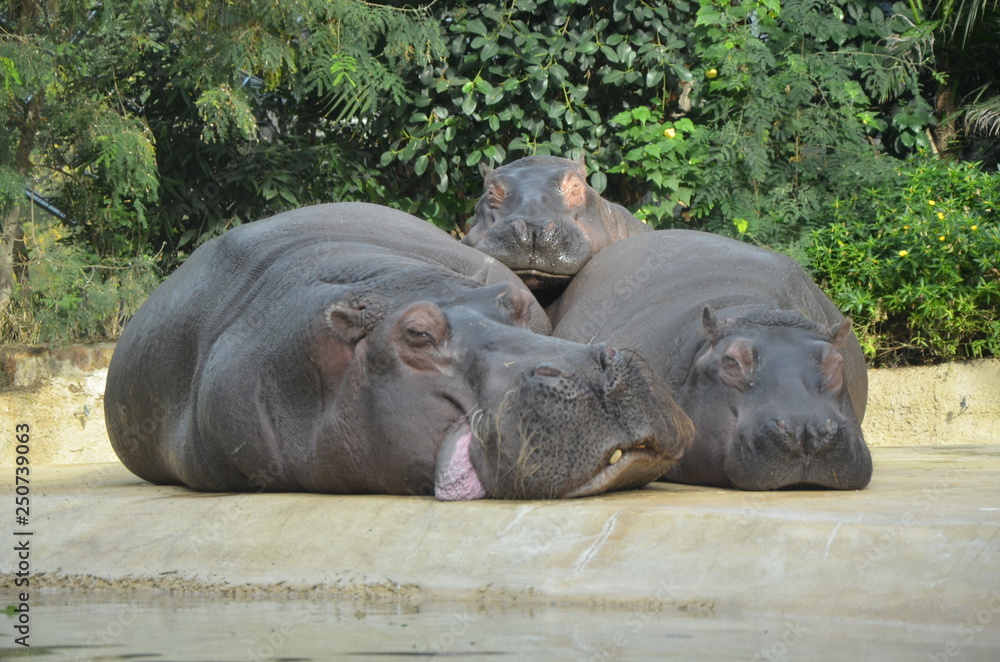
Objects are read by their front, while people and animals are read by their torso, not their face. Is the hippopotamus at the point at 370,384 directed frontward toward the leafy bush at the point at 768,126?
no

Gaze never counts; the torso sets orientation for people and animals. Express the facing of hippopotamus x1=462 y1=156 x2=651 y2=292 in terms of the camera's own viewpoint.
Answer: facing the viewer

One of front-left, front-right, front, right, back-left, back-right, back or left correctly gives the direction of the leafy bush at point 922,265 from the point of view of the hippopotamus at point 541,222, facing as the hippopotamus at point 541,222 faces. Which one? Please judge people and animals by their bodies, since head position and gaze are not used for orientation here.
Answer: back-left

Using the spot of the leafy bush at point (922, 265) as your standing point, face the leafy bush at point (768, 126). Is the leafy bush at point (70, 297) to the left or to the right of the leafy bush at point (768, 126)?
left

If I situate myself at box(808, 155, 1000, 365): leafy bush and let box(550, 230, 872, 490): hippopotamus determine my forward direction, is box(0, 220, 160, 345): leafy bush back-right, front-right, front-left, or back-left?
front-right

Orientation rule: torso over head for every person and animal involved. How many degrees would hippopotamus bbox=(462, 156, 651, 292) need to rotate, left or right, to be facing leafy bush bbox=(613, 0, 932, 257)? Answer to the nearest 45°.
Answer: approximately 135° to its left

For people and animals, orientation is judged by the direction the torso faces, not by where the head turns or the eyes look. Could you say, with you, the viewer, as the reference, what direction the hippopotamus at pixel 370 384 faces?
facing the viewer and to the right of the viewer

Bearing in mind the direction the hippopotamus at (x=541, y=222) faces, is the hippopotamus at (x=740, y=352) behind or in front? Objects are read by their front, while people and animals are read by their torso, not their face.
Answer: in front

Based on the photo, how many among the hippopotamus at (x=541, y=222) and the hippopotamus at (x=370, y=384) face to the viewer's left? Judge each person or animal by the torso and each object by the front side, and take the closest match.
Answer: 0

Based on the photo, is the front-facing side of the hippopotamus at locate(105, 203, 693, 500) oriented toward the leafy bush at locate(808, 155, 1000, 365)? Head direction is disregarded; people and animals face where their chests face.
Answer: no
